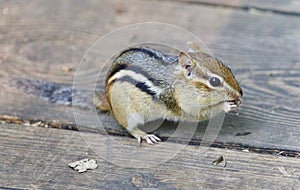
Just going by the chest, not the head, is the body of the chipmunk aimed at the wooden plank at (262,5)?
no

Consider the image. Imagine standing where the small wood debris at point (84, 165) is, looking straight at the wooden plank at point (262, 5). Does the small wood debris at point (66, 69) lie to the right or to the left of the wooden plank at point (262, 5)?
left

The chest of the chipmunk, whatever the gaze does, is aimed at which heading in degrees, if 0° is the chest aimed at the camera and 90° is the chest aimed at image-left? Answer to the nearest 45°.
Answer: approximately 270°

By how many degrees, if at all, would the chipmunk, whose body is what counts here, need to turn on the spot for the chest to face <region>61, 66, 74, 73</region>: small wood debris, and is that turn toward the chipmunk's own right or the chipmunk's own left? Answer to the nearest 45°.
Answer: approximately 135° to the chipmunk's own left
